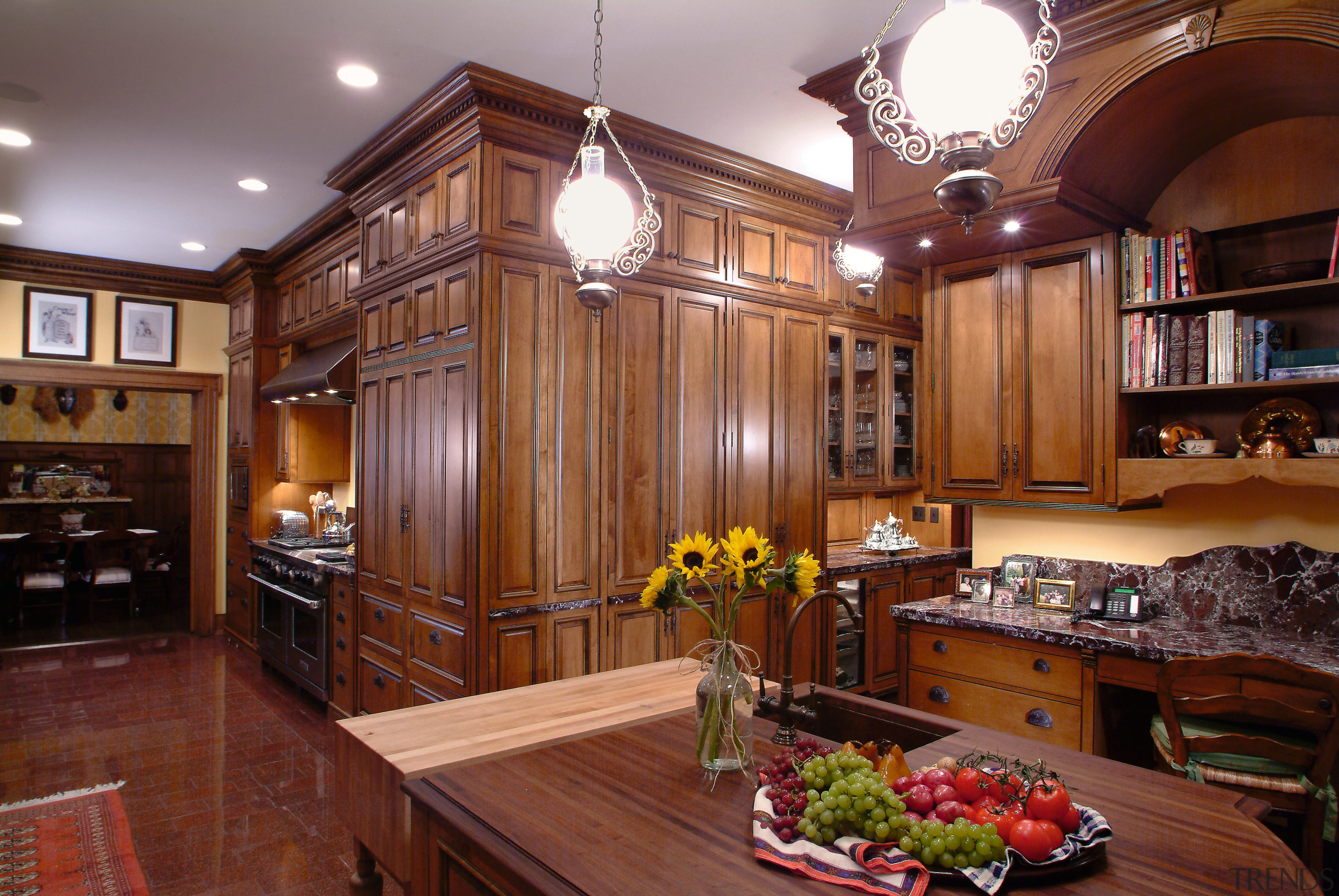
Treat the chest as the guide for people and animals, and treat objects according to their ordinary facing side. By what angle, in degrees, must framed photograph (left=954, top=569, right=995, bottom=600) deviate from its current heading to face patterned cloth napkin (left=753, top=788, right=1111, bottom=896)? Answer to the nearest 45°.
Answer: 0° — it already faces it

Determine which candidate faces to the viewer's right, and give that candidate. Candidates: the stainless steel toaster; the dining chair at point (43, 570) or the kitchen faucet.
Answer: the kitchen faucet

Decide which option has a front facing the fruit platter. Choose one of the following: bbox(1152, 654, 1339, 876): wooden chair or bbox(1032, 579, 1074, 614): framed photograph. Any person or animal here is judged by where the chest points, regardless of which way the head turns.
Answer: the framed photograph

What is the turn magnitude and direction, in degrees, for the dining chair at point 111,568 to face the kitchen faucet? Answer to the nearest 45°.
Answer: approximately 180°

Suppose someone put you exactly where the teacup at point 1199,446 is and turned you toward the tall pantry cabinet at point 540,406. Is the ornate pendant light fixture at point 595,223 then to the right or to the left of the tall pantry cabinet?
left

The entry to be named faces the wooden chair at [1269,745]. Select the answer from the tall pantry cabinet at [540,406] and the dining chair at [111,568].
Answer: the tall pantry cabinet

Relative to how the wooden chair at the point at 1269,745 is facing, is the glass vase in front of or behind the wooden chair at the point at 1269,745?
behind

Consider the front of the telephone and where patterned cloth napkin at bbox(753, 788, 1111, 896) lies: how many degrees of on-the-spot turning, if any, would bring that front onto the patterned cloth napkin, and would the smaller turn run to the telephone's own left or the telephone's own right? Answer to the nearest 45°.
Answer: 0° — it already faces it

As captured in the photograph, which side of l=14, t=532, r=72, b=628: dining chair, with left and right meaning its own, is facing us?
back
